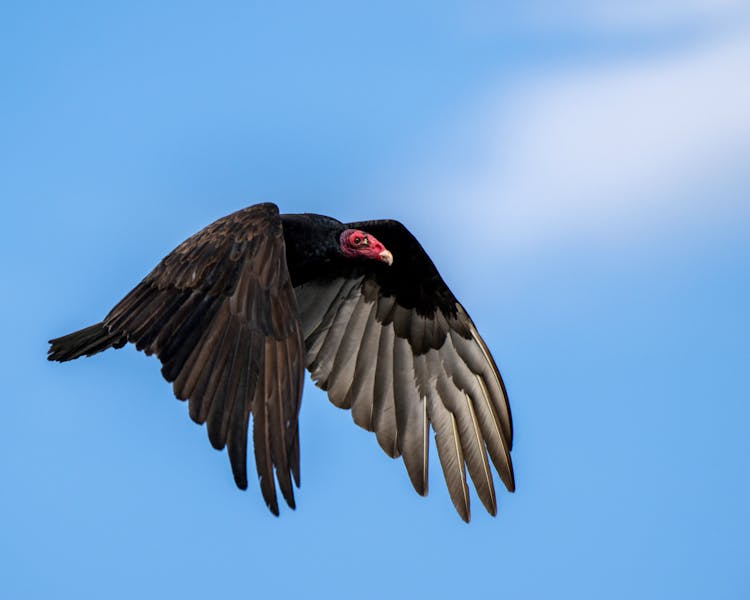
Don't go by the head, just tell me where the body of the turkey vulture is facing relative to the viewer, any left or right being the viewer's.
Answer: facing the viewer and to the right of the viewer
